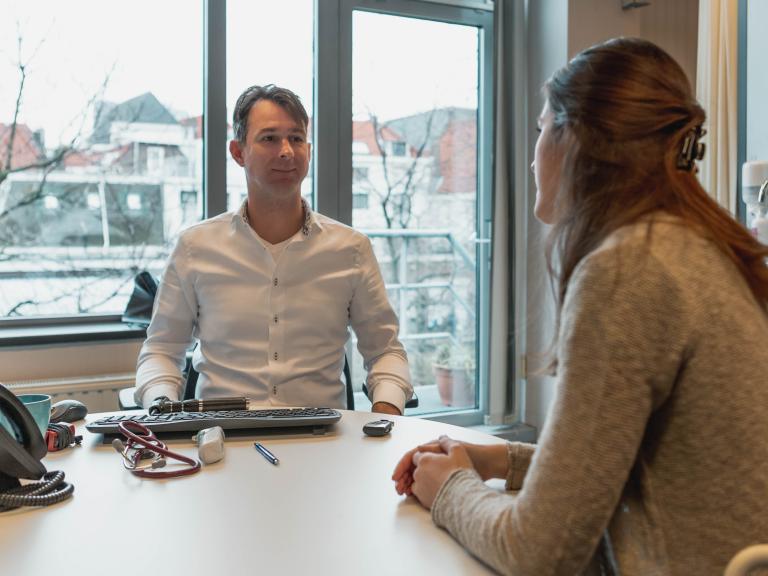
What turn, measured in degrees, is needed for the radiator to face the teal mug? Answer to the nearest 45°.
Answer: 0° — it already faces it

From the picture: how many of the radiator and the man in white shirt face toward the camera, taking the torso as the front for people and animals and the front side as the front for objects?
2

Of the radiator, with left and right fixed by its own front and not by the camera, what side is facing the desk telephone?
front

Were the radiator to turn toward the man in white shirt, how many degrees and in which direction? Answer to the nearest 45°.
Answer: approximately 45° to its left

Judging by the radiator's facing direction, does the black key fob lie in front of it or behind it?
in front

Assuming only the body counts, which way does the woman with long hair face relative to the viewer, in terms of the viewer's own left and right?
facing away from the viewer and to the left of the viewer

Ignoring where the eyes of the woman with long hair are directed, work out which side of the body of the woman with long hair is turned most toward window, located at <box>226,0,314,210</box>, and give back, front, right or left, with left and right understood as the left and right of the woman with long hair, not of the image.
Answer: front

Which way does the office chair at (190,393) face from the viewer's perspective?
toward the camera

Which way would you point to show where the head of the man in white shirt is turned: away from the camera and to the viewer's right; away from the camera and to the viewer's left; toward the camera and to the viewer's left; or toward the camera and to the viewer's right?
toward the camera and to the viewer's right

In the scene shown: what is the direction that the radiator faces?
toward the camera

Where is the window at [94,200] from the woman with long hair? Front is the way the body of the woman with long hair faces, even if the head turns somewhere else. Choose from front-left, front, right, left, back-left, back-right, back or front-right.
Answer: front

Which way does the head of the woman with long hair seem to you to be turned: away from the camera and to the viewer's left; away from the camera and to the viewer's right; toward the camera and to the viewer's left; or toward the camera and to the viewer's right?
away from the camera and to the viewer's left
